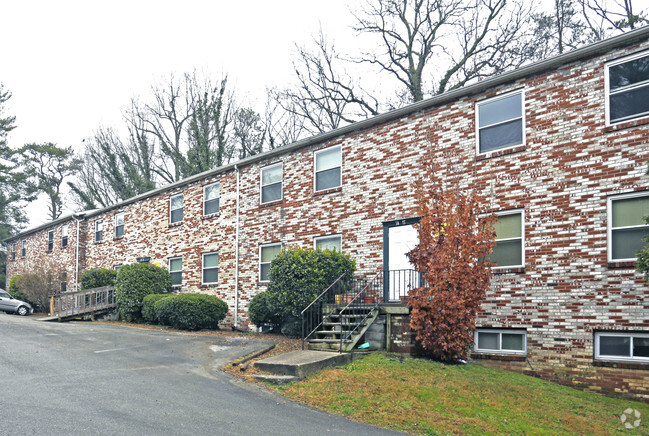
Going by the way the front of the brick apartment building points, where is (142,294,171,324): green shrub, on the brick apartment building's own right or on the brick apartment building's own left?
on the brick apartment building's own right

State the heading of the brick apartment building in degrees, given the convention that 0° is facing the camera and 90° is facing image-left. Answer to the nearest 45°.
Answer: approximately 45°

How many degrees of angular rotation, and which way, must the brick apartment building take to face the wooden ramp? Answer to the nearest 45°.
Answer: approximately 90° to its right

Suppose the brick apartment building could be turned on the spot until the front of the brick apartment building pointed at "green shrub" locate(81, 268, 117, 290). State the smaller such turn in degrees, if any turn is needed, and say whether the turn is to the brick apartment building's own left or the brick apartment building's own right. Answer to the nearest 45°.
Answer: approximately 90° to the brick apartment building's own right
